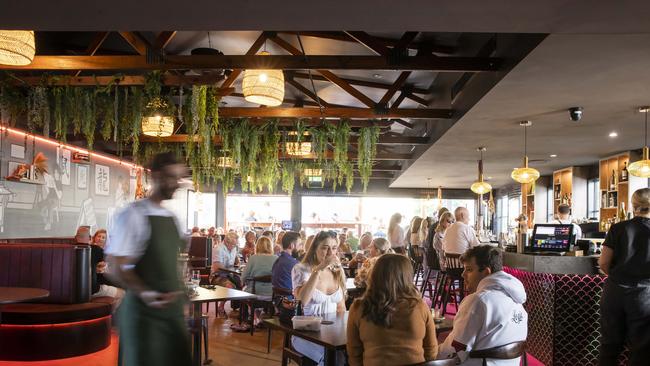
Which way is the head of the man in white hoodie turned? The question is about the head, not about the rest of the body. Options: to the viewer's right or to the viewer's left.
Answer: to the viewer's left

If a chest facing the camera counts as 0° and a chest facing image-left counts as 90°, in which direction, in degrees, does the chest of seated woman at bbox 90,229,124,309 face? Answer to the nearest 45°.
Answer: approximately 315°

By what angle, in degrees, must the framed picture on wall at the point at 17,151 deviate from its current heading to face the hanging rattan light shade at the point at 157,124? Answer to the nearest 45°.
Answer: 0° — it already faces it

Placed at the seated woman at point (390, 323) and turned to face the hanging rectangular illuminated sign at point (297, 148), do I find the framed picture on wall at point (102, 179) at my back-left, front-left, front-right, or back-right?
front-left

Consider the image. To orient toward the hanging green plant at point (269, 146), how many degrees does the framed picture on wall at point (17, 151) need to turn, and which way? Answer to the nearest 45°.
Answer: approximately 45° to its left

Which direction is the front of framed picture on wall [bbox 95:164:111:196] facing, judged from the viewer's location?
facing the viewer and to the right of the viewer

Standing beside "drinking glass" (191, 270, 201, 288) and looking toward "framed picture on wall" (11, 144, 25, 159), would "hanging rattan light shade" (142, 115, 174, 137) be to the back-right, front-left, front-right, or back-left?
front-right

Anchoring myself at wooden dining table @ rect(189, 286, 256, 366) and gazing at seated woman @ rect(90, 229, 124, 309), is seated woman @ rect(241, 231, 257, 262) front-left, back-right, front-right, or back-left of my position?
front-right

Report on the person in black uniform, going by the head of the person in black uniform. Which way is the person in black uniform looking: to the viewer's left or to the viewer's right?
to the viewer's left

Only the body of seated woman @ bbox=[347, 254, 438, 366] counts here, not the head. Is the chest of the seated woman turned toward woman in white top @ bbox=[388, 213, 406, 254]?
yes

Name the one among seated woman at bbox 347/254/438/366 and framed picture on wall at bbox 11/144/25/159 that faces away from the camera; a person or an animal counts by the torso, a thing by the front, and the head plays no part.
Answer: the seated woman

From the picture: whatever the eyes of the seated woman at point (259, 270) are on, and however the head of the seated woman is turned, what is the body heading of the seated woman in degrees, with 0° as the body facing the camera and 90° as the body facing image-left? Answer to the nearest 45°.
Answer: approximately 180°

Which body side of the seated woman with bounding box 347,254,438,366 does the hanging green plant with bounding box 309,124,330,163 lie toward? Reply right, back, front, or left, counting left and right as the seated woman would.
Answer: front

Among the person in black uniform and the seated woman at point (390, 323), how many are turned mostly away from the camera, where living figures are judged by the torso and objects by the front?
2

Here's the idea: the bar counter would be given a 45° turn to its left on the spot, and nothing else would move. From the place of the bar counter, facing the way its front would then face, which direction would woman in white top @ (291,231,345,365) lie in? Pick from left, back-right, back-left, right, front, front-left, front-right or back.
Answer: front-right
